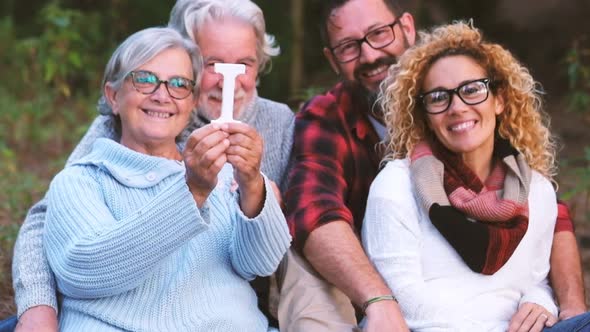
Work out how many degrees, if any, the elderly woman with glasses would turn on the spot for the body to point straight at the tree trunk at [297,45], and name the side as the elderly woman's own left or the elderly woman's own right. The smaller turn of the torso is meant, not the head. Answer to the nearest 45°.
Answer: approximately 135° to the elderly woman's own left

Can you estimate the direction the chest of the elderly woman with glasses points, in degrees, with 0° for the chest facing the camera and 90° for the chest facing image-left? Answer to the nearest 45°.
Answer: approximately 315°

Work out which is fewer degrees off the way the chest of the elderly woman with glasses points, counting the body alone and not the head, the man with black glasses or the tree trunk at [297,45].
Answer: the man with black glasses

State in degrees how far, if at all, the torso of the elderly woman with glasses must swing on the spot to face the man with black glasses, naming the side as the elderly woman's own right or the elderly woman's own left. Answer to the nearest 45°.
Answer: approximately 90° to the elderly woman's own left

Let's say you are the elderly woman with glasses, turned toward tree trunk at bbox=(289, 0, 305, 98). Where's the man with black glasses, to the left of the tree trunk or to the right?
right
